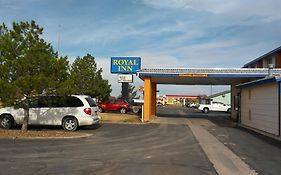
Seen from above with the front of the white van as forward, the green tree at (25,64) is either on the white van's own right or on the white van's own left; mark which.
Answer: on the white van's own left
